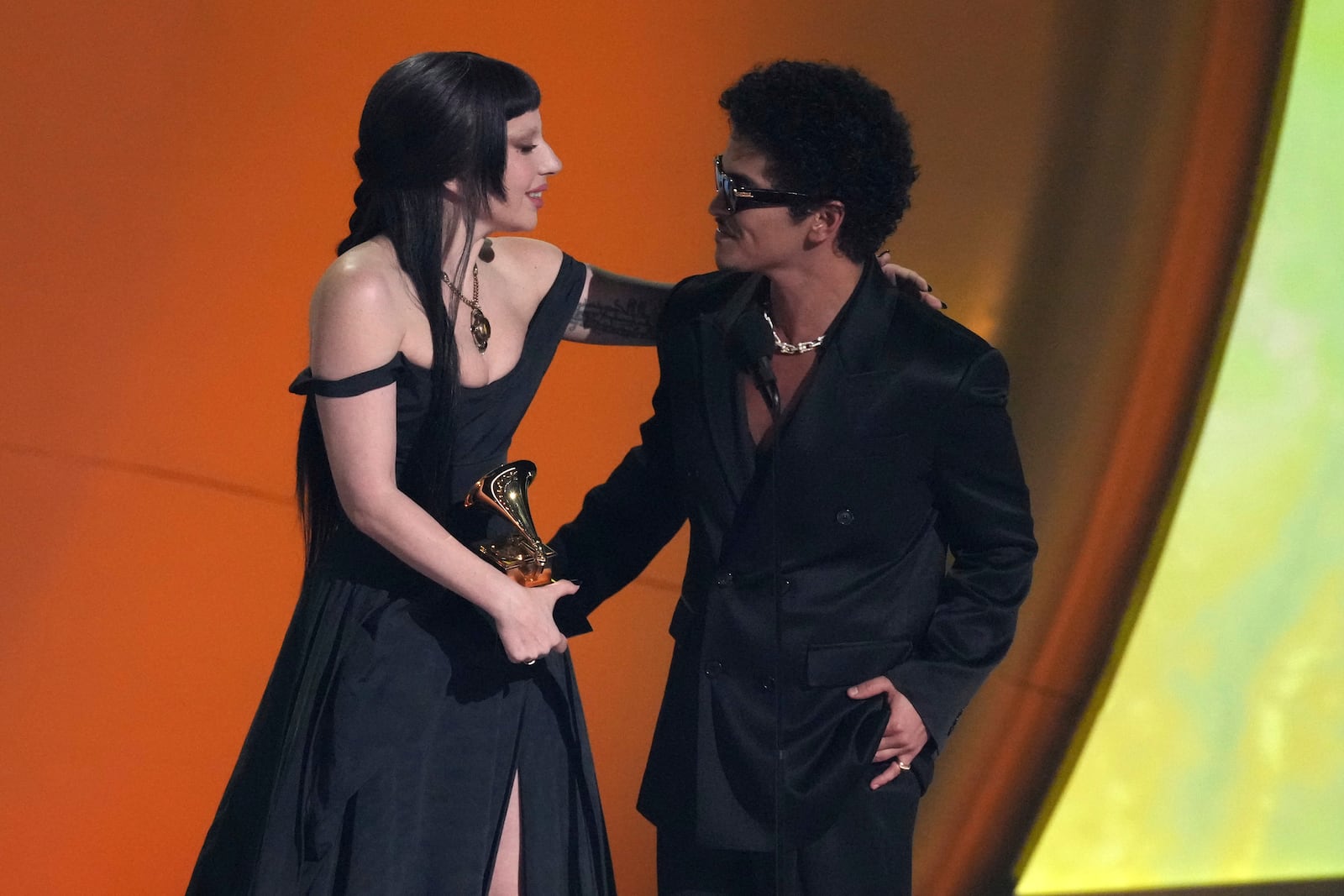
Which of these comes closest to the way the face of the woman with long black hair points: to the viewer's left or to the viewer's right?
to the viewer's right

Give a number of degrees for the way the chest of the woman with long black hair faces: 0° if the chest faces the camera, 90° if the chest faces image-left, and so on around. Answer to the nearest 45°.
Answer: approximately 315°

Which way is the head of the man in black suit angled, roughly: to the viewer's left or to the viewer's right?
to the viewer's left

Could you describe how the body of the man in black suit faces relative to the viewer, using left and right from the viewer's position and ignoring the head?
facing the viewer and to the left of the viewer

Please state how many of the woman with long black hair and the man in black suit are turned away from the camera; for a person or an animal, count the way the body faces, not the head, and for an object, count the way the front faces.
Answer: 0

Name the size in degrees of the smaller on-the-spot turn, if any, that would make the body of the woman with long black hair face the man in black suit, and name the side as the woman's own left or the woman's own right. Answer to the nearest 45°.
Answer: approximately 45° to the woman's own left

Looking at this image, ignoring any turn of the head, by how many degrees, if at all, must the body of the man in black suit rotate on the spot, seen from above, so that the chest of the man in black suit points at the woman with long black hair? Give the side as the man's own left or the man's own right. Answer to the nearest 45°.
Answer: approximately 45° to the man's own right
